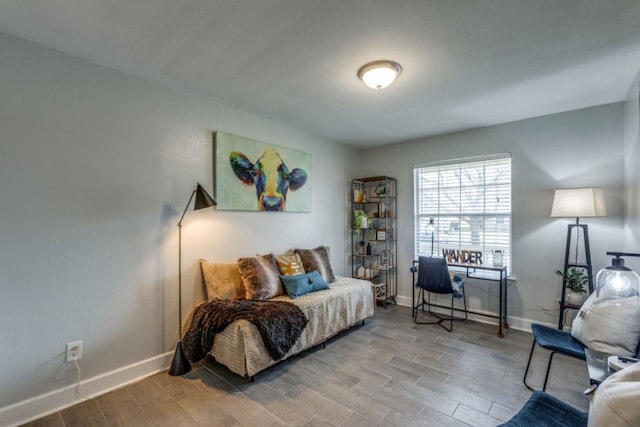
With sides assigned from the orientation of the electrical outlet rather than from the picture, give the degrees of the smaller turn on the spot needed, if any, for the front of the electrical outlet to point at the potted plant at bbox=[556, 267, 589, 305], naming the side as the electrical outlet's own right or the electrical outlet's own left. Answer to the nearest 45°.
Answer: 0° — it already faces it

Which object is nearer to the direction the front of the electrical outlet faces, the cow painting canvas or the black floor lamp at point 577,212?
the black floor lamp

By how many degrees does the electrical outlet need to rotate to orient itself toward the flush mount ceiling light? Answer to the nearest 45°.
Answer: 0° — it already faces it

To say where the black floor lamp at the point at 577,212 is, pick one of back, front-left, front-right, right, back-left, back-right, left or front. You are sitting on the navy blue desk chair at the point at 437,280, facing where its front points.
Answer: front-right

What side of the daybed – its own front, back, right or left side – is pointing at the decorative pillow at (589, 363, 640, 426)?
front

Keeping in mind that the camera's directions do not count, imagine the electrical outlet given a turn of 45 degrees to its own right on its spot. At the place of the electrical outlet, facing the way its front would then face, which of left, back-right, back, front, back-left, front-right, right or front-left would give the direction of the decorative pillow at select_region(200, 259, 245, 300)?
left

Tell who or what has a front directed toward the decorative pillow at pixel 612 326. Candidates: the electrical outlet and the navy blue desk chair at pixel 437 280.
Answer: the electrical outlet

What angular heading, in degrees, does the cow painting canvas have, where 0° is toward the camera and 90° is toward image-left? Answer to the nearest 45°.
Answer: approximately 315°

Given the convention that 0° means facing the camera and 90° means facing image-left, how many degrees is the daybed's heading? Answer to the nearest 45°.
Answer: approximately 315°

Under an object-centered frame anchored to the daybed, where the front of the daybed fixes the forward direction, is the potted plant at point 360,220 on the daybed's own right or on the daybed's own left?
on the daybed's own left

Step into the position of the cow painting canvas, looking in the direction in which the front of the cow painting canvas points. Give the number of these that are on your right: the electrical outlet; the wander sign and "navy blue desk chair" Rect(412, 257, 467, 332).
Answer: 1

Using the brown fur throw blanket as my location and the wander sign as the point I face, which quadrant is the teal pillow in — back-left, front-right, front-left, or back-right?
front-left

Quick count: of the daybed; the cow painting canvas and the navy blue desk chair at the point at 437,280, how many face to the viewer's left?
0

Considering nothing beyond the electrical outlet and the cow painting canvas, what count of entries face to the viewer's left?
0

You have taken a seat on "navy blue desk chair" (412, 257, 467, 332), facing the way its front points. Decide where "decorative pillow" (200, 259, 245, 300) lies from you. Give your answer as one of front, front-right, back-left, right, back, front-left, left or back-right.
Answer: back

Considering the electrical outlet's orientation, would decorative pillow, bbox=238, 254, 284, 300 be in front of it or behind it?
in front

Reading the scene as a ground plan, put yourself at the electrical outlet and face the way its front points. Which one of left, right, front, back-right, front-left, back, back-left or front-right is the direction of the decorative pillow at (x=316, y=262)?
front-left

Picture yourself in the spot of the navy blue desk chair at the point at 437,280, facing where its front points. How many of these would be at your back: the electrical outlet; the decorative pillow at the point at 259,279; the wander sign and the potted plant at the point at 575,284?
2

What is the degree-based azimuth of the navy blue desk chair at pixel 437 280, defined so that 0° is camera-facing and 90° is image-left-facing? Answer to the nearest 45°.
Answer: approximately 225°
